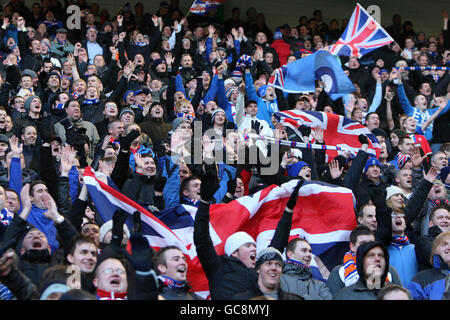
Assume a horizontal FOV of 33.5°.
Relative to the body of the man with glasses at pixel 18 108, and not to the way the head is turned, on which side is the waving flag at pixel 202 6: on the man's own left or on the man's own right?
on the man's own left

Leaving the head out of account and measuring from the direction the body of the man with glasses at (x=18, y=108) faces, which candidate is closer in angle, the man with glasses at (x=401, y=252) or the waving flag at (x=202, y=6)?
the man with glasses

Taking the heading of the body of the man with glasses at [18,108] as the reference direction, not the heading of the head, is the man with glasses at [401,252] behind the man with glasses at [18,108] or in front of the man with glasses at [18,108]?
in front

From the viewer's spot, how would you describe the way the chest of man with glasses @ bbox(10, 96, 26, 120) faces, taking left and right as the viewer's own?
facing the viewer and to the right of the viewer
